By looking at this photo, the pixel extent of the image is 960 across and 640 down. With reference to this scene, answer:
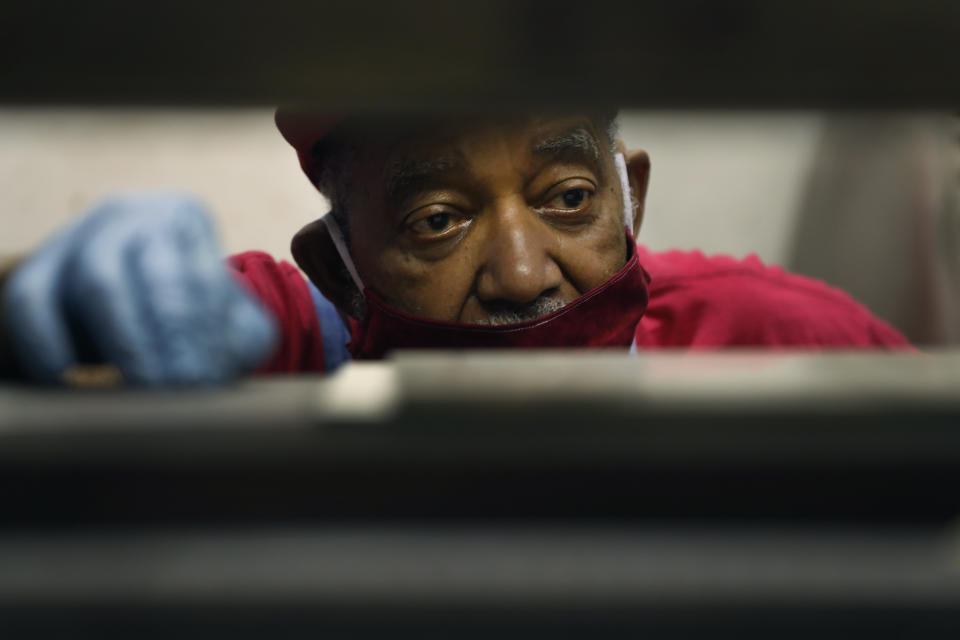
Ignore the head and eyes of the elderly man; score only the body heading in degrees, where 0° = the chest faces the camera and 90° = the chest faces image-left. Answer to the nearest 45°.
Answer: approximately 0°

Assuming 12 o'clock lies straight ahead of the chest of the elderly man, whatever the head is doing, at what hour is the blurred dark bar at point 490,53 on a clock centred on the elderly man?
The blurred dark bar is roughly at 12 o'clock from the elderly man.
